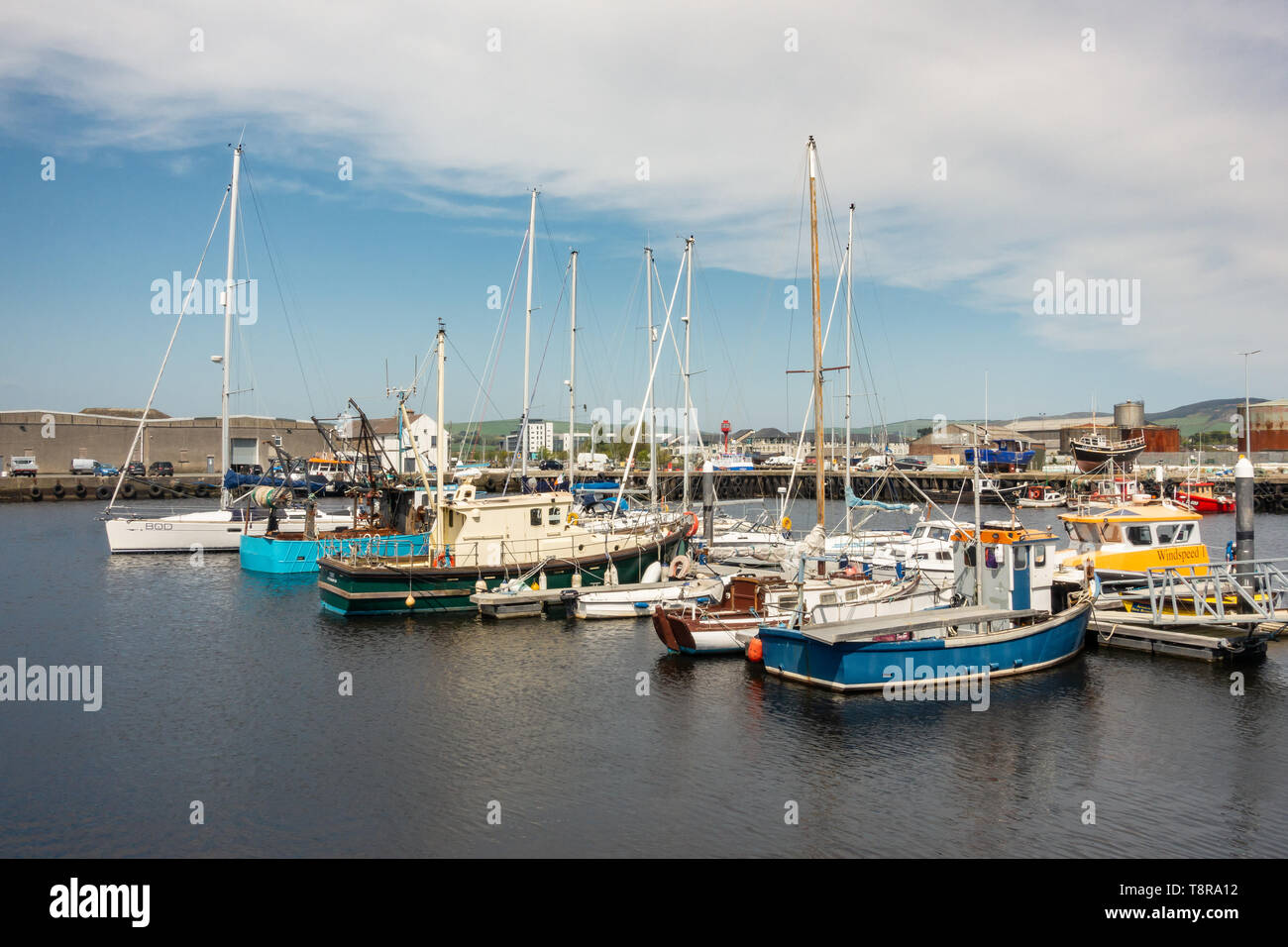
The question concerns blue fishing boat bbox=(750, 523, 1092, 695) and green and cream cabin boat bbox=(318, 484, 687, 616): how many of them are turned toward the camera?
0

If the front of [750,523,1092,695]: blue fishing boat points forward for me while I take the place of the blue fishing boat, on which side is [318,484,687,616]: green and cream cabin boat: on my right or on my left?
on my left

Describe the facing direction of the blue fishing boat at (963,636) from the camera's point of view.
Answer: facing away from the viewer and to the right of the viewer

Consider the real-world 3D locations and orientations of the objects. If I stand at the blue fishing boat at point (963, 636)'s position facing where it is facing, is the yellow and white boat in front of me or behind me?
in front
